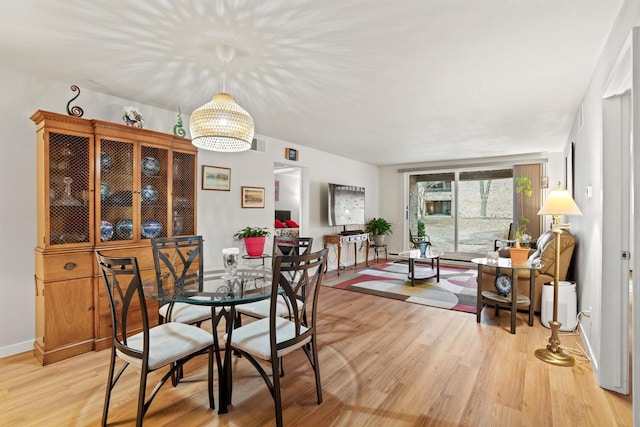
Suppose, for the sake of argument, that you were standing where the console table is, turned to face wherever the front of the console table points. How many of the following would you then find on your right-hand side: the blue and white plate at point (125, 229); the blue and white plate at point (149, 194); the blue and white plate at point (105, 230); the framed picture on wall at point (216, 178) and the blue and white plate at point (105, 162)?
5

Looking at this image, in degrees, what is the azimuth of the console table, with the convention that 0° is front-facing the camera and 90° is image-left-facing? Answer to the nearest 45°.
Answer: approximately 315°

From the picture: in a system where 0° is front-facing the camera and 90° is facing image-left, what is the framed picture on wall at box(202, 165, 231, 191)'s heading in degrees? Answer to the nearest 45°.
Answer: approximately 315°

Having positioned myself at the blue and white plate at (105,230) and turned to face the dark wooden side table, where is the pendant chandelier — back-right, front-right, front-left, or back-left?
front-right

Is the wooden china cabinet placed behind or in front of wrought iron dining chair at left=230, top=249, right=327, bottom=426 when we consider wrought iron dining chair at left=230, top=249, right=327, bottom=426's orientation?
in front

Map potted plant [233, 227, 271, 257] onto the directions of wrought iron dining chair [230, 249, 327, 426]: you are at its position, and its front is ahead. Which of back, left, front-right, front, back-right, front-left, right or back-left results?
front-right

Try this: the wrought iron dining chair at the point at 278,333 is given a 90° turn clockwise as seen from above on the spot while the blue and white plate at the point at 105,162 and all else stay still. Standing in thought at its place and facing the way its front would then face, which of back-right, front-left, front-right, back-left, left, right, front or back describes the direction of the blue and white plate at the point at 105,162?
left

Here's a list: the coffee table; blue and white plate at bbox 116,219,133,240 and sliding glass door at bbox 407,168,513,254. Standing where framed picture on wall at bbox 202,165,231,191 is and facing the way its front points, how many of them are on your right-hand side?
1

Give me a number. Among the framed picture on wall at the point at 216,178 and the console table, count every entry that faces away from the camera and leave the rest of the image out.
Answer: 0

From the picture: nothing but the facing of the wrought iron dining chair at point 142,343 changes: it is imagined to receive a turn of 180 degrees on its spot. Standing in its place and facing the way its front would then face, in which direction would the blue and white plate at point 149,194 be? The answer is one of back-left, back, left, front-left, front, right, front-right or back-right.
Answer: back-right

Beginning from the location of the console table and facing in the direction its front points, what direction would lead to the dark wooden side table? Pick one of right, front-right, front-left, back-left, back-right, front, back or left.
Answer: front

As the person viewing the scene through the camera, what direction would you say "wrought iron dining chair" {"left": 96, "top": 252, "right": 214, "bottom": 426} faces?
facing away from the viewer and to the right of the viewer

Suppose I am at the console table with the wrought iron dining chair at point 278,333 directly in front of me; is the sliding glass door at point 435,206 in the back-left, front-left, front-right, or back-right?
back-left

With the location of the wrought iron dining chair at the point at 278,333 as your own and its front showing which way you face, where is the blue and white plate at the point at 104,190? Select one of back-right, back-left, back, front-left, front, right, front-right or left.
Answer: front
